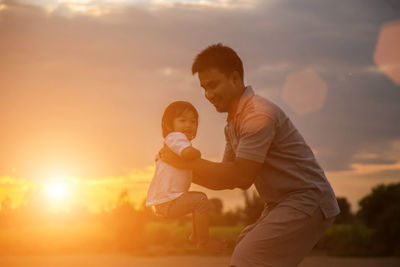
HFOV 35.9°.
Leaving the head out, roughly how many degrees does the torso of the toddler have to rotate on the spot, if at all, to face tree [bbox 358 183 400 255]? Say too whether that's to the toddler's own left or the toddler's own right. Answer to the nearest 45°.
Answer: approximately 45° to the toddler's own left

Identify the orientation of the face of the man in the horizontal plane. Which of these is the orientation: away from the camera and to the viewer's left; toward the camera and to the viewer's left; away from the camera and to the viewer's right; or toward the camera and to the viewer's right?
toward the camera and to the viewer's left

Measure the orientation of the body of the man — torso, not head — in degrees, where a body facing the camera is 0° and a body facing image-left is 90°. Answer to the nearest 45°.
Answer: approximately 90°

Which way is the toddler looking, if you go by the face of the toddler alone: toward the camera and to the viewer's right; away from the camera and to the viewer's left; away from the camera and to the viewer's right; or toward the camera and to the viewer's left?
toward the camera and to the viewer's right
